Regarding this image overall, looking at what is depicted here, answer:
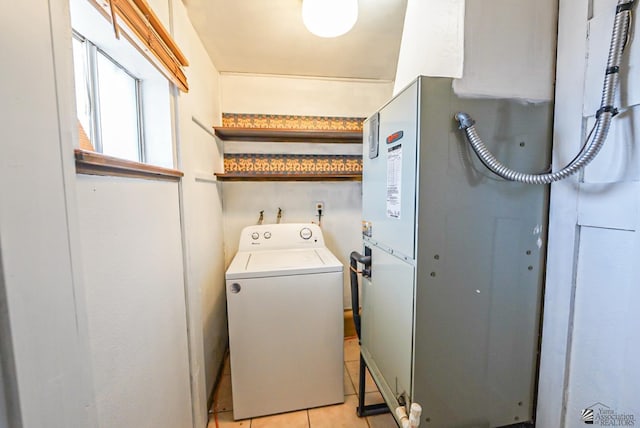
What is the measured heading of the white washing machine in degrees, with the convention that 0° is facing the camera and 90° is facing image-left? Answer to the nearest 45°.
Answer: approximately 0°

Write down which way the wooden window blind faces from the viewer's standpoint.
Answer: facing to the right of the viewer

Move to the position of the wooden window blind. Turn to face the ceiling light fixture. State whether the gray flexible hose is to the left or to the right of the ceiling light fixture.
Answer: right

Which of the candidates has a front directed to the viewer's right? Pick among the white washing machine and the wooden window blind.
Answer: the wooden window blind

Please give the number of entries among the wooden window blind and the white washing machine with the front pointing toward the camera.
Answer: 1

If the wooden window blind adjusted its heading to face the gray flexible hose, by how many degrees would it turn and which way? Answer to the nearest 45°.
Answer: approximately 45° to its right
